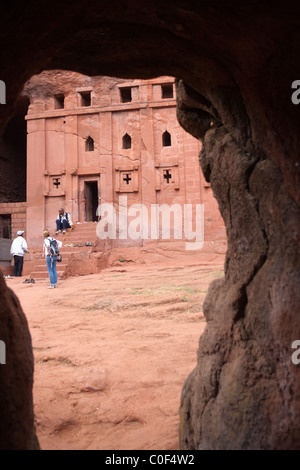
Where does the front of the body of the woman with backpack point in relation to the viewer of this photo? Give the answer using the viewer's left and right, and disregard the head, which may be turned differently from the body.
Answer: facing away from the viewer and to the left of the viewer

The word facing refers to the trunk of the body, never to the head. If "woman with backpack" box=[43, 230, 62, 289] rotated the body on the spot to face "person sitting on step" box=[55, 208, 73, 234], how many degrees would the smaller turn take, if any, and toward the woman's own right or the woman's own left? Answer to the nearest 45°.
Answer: approximately 45° to the woman's own right
